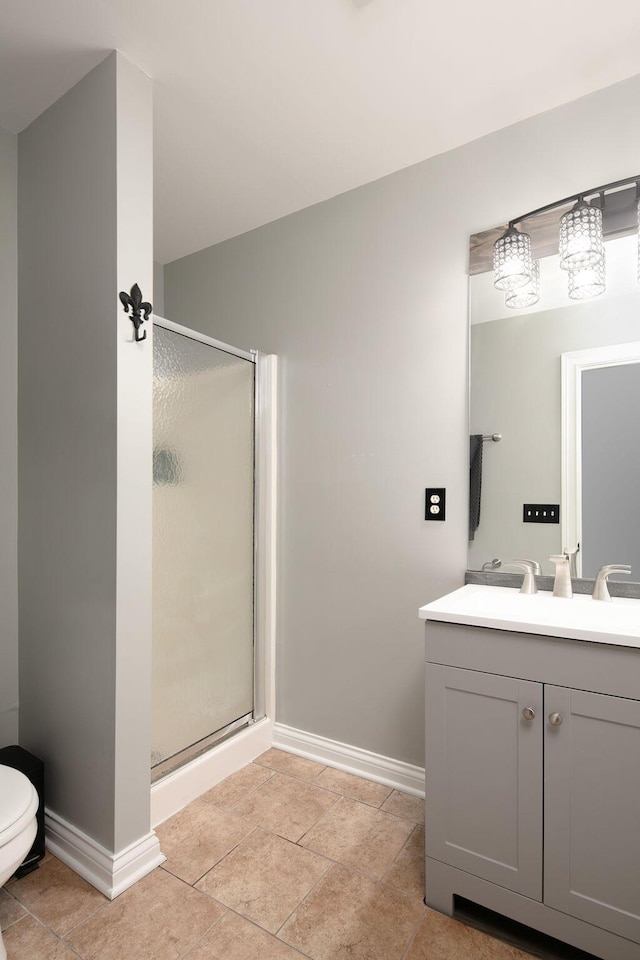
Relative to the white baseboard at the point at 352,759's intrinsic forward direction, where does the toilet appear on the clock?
The toilet is roughly at 12 o'clock from the white baseboard.

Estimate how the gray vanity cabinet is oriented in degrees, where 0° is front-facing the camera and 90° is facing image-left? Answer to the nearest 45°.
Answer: approximately 45°

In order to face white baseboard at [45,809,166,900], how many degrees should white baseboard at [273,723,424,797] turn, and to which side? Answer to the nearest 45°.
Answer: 0° — it already faces it

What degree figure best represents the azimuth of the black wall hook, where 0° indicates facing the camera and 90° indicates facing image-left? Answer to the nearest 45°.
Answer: approximately 315°

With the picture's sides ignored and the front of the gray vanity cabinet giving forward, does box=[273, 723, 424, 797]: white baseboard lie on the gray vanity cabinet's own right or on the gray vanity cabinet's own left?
on the gray vanity cabinet's own right
